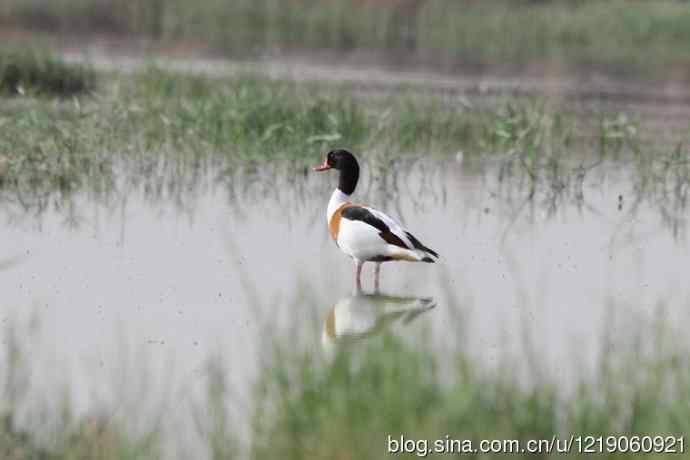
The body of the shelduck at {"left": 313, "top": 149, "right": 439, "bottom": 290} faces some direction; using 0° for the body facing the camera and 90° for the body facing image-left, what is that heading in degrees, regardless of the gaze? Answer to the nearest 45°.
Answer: approximately 90°
